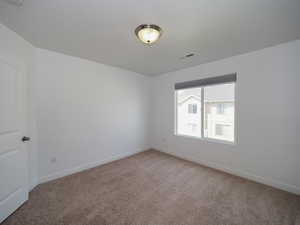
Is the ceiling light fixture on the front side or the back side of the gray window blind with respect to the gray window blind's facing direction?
on the front side

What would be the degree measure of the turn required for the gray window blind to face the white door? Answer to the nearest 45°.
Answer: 0° — it already faces it

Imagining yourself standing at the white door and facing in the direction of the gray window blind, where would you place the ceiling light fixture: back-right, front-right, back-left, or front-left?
front-right

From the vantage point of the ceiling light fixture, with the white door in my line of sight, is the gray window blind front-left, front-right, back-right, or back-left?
back-right

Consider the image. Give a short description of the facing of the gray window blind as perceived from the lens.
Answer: facing the viewer and to the left of the viewer
